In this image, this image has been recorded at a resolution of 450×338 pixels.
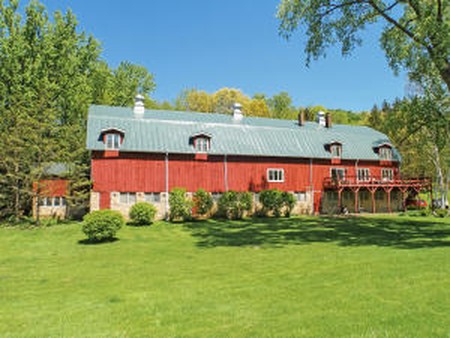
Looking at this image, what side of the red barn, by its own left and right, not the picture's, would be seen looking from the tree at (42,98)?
right

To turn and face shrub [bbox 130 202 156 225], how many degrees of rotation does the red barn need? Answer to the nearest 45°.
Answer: approximately 45° to its right

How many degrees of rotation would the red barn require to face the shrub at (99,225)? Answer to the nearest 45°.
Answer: approximately 45° to its right

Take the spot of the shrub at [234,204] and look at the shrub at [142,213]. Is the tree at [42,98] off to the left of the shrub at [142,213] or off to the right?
right

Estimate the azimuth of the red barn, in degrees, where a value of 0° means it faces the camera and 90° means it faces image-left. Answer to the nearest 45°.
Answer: approximately 0°

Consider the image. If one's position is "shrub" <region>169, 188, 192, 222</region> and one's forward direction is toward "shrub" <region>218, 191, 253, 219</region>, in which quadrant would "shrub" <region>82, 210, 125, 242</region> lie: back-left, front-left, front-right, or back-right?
back-right

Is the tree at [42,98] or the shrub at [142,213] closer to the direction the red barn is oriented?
the shrub

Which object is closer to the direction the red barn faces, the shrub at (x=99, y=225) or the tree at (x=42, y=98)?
the shrub
